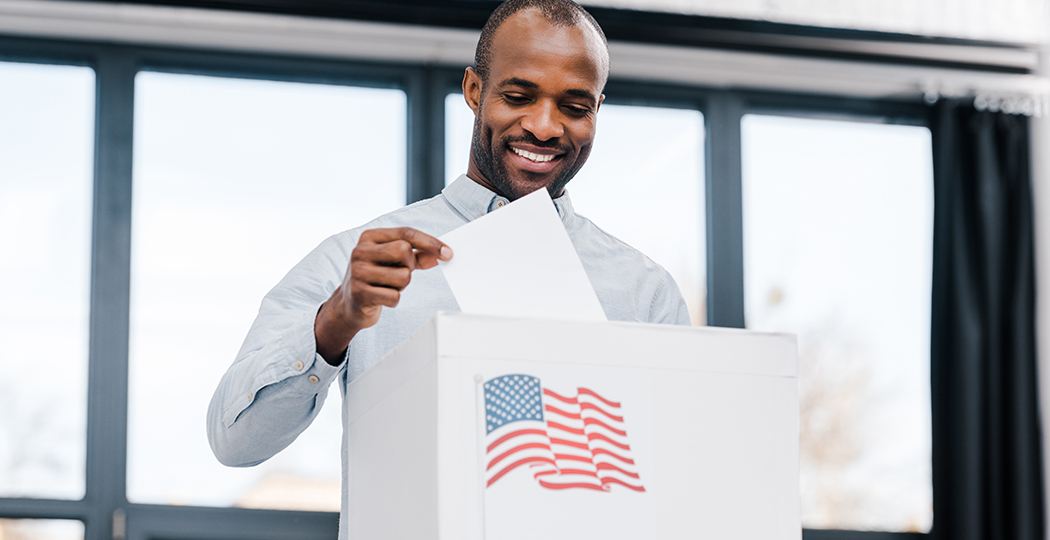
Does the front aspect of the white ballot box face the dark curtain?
no

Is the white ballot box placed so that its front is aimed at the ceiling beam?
no

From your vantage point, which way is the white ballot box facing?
toward the camera

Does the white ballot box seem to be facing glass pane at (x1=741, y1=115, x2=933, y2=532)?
no

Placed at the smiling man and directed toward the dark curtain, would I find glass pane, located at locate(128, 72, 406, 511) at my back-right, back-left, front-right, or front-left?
front-left

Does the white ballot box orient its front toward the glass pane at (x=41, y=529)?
no

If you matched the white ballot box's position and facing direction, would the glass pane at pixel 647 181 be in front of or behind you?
behind
